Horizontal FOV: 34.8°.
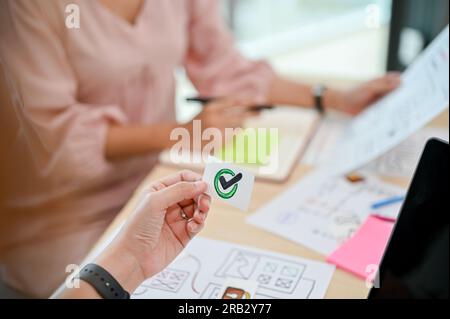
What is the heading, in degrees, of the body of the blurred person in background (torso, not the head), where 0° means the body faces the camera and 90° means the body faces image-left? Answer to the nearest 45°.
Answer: approximately 315°

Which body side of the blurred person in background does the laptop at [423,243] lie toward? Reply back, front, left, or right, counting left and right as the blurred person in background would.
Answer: front
